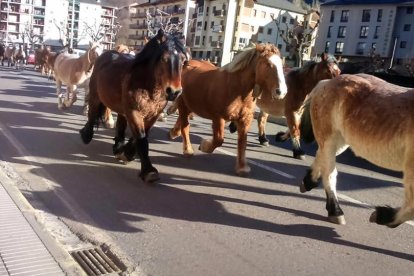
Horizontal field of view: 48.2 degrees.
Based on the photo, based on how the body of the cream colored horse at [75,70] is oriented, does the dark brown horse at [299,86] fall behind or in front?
in front

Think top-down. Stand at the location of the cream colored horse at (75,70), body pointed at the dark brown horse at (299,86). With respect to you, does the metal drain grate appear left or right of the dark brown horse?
right

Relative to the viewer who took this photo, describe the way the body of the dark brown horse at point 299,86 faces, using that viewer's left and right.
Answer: facing the viewer and to the right of the viewer

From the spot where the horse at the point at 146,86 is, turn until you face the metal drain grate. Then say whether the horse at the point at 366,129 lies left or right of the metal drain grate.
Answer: left

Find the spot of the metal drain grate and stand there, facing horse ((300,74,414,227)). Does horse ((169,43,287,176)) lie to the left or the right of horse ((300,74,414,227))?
left

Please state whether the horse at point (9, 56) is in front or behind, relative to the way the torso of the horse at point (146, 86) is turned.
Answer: behind

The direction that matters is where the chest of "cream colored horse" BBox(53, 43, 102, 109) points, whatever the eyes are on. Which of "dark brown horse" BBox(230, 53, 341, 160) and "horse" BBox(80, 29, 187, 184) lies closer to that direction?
the dark brown horse

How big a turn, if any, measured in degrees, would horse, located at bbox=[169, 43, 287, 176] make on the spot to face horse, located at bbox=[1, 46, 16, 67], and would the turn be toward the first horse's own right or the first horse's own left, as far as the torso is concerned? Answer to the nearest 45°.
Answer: approximately 180°

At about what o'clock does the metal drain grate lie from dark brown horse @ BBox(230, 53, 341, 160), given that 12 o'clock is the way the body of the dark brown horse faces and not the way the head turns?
The metal drain grate is roughly at 2 o'clock from the dark brown horse.

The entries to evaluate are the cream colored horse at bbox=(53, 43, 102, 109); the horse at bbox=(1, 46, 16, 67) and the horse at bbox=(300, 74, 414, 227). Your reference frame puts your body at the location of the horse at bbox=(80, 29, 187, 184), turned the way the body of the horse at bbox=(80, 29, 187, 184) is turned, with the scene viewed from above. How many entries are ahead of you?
1
